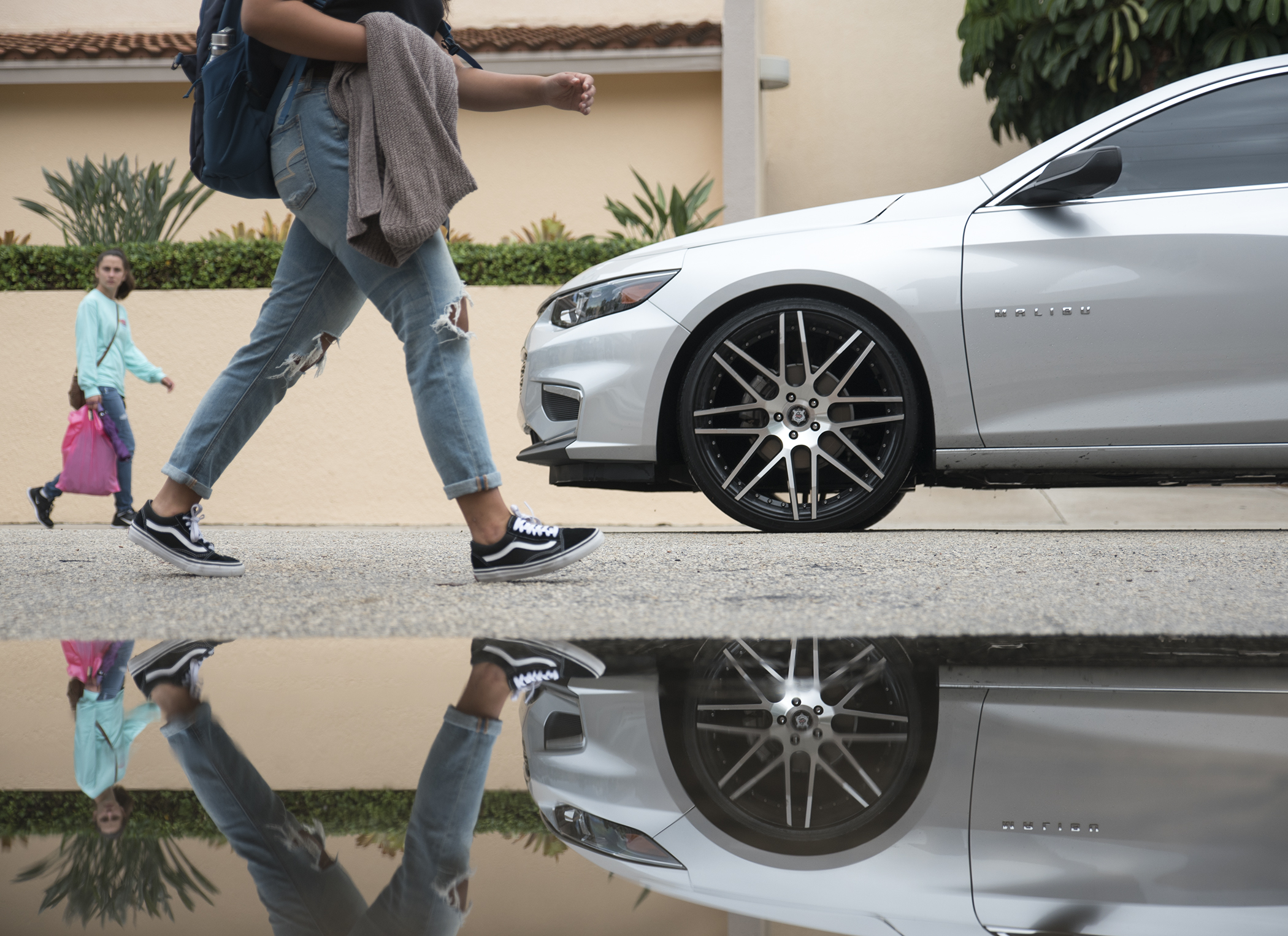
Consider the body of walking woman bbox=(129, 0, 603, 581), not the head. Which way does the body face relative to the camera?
to the viewer's right

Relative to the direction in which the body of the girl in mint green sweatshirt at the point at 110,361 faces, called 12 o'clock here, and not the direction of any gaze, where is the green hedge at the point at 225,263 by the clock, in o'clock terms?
The green hedge is roughly at 9 o'clock from the girl in mint green sweatshirt.

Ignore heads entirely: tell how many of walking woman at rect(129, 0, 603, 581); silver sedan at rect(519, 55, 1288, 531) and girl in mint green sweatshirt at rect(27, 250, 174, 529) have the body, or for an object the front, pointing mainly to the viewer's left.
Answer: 1

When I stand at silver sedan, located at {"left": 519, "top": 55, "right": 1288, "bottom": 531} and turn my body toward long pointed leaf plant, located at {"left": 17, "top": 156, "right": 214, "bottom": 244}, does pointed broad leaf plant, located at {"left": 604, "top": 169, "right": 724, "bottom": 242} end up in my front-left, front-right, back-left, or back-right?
front-right

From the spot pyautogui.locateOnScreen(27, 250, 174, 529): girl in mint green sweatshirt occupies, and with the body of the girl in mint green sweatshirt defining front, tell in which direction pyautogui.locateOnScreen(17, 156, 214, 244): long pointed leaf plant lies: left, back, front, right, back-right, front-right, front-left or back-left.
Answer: back-left

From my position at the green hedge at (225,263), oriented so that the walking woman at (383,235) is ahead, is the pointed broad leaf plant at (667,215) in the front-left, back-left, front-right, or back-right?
front-left

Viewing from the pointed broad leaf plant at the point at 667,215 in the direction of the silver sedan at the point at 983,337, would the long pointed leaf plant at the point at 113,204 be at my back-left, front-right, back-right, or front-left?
back-right

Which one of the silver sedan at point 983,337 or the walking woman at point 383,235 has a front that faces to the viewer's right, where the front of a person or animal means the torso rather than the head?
the walking woman

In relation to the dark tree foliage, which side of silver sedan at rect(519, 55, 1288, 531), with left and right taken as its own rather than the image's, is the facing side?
right

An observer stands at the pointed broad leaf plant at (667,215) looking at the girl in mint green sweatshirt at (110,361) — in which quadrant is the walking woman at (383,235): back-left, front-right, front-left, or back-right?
front-left

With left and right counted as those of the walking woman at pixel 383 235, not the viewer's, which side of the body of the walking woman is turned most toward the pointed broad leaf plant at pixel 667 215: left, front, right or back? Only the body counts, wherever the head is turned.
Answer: left

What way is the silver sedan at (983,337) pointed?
to the viewer's left

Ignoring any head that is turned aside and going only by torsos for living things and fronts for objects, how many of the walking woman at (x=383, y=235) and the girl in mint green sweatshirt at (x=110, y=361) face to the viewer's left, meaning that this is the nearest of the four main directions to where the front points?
0

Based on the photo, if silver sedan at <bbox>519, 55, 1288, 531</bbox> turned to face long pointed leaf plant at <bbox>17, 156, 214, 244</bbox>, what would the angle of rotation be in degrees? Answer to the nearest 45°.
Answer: approximately 45° to its right

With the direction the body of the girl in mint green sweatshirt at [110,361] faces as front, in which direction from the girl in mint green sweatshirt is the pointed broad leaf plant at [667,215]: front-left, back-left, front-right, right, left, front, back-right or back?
front-left
